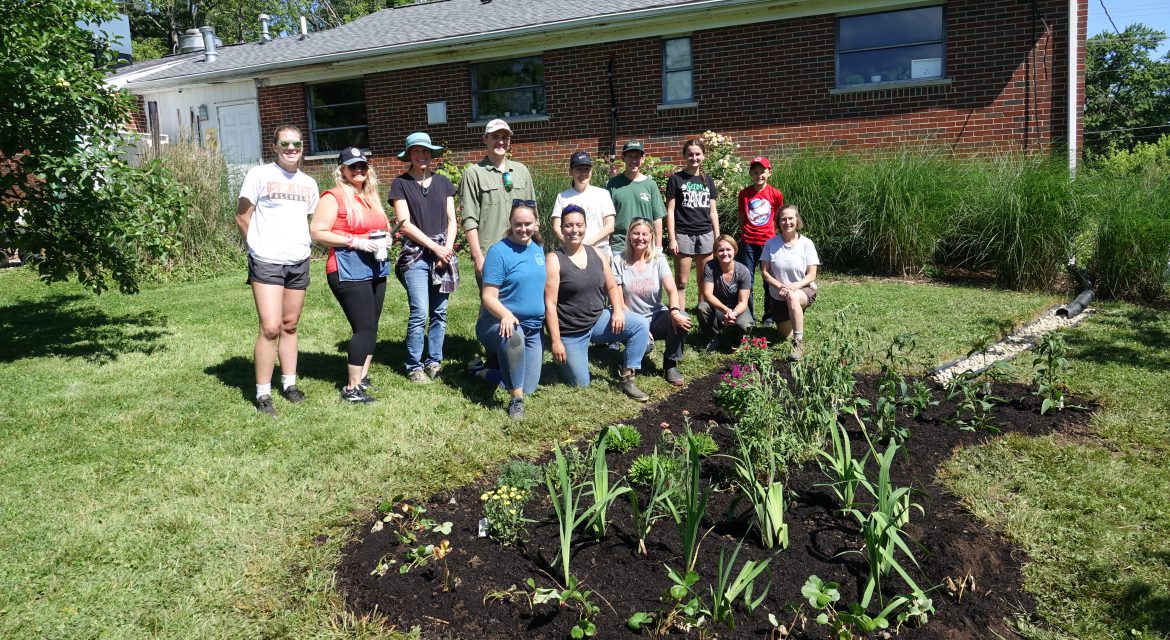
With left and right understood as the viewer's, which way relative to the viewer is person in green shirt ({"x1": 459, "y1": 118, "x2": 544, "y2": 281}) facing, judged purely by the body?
facing the viewer

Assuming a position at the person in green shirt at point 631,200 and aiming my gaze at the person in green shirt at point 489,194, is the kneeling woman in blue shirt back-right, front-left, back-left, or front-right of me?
front-left

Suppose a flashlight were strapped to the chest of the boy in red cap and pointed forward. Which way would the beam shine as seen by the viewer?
toward the camera

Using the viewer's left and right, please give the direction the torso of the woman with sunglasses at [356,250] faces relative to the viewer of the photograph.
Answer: facing the viewer and to the right of the viewer

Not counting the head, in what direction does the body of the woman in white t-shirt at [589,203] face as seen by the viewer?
toward the camera

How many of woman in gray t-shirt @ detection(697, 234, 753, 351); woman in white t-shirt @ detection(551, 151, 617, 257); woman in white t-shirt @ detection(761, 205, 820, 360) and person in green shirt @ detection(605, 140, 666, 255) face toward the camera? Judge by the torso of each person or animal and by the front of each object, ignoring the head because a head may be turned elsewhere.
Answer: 4

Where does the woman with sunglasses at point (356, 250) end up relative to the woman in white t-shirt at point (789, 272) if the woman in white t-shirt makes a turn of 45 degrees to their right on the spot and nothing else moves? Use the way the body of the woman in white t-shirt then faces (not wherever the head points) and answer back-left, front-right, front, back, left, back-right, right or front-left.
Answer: front

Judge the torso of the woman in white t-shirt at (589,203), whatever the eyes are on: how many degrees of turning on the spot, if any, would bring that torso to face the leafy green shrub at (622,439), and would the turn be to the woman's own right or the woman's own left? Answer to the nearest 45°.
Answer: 0° — they already face it

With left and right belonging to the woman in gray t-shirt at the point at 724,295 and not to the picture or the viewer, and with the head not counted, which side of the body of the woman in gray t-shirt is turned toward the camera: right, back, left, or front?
front

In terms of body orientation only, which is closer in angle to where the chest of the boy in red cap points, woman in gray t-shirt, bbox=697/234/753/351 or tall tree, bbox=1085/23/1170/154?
the woman in gray t-shirt
